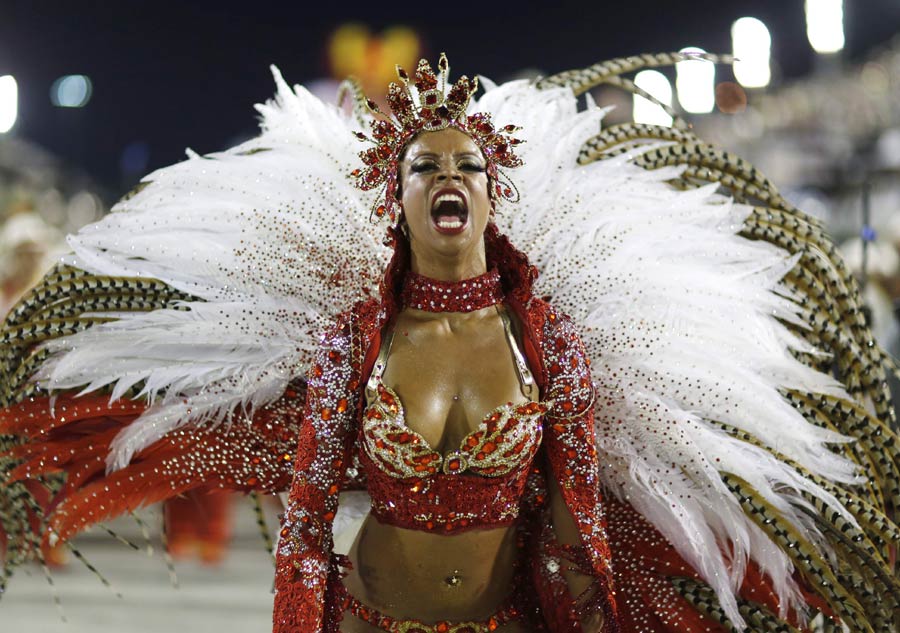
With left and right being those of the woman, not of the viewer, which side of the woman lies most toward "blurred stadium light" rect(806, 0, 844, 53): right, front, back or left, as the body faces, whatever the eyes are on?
back

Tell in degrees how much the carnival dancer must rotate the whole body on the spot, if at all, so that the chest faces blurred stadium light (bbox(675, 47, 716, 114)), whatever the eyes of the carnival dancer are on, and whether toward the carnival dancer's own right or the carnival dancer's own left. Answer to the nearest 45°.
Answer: approximately 180°

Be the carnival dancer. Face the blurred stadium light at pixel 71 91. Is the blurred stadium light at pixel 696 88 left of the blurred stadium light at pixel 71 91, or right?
right

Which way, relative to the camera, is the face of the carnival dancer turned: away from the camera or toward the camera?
toward the camera

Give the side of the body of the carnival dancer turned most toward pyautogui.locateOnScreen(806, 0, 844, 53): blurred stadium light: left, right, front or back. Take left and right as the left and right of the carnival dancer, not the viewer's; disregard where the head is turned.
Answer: back

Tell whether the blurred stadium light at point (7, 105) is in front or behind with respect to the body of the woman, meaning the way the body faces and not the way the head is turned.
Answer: behind

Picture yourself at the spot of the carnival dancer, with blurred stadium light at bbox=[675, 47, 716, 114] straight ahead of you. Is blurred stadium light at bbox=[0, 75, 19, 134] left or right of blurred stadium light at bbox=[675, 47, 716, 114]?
left

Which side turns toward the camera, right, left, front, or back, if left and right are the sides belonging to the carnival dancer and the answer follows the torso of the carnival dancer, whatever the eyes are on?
front

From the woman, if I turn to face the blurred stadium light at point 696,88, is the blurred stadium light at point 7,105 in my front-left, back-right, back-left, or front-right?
front-left

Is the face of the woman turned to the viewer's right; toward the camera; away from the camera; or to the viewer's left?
toward the camera
